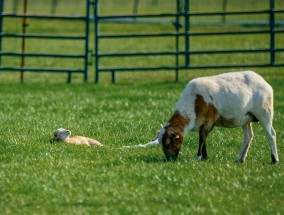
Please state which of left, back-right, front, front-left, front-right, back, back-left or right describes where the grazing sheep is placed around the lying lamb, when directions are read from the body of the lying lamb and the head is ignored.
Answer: back-left

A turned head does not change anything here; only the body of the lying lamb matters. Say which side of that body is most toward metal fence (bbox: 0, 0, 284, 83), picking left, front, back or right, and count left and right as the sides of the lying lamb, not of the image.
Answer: right

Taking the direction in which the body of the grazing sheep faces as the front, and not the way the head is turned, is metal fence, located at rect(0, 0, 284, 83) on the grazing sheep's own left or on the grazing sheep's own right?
on the grazing sheep's own right

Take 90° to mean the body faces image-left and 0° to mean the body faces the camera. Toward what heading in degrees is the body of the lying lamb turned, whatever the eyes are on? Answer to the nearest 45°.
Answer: approximately 90°

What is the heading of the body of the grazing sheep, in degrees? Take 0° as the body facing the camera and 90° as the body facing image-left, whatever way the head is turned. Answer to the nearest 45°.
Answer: approximately 90°

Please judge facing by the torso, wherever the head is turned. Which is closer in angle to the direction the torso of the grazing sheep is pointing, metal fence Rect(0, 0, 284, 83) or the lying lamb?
the lying lamb
